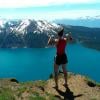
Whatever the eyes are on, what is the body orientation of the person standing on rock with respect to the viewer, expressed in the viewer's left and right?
facing away from the viewer
